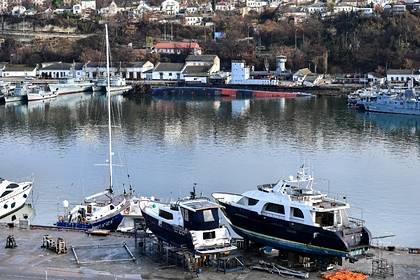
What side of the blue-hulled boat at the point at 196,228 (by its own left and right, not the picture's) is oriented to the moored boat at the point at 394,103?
right

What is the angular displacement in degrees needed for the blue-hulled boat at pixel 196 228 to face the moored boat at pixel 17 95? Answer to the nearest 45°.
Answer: approximately 45° to its right

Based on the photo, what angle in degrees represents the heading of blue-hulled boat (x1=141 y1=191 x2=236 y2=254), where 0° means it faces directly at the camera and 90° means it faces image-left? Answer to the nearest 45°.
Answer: approximately 135°

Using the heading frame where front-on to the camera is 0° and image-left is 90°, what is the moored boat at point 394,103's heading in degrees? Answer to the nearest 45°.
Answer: approximately 90°

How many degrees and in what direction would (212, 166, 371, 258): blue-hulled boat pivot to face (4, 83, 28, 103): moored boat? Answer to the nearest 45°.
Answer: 0° — it already faces it

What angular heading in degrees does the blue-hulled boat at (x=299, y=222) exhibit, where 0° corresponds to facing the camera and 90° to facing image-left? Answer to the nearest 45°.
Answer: approximately 135°

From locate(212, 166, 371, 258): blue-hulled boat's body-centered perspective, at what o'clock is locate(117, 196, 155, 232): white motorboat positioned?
The white motorboat is roughly at 12 o'clock from the blue-hulled boat.

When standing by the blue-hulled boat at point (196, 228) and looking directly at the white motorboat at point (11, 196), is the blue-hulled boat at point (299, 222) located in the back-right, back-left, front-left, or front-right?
back-right

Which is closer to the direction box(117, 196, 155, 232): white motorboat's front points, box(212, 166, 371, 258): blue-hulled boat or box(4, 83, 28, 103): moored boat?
the moored boat

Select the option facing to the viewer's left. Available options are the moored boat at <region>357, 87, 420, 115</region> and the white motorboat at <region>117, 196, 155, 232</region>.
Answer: the moored boat
